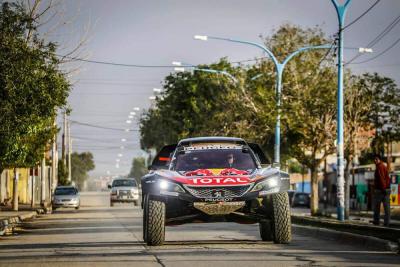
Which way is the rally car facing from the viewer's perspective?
toward the camera

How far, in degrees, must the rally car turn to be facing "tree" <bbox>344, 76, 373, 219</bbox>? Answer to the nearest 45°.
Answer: approximately 180°

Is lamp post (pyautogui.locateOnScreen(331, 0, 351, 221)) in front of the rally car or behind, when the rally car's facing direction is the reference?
behind

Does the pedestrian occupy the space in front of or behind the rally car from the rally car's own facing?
behind

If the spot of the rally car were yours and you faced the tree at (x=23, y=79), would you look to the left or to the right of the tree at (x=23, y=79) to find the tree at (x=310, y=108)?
right

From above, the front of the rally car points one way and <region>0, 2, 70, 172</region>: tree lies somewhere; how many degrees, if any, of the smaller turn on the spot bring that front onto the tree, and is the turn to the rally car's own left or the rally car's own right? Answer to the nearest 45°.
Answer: approximately 135° to the rally car's own right

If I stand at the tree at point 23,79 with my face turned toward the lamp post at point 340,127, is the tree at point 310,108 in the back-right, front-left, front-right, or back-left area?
front-left

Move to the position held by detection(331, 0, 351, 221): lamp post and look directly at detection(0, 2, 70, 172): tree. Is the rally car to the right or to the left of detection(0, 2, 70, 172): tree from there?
left

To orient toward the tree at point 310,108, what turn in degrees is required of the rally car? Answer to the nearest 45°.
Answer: approximately 180°

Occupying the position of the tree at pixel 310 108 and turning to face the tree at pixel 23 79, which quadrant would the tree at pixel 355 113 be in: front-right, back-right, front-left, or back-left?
back-left
